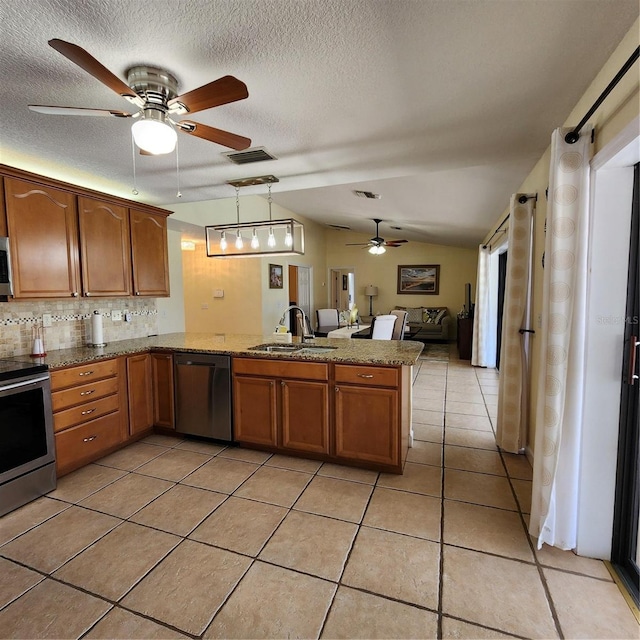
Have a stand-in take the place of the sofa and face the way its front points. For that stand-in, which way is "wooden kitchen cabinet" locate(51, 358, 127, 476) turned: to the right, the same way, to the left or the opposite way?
to the left

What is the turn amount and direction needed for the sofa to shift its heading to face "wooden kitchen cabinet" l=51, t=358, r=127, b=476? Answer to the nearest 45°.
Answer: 0° — it already faces it

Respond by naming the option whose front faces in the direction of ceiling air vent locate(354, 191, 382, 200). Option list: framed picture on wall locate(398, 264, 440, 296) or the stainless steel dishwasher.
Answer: the framed picture on wall

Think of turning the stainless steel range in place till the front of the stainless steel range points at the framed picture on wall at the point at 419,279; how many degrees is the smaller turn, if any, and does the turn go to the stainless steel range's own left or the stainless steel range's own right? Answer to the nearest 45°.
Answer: approximately 45° to the stainless steel range's own left

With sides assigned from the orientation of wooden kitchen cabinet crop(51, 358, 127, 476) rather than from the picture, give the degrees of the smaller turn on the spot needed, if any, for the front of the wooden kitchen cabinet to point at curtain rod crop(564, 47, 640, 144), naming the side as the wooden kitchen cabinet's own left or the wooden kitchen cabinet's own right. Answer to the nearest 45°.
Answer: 0° — it already faces it

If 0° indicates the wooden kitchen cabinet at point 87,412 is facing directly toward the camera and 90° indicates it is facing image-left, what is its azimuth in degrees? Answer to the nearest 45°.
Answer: approximately 315°

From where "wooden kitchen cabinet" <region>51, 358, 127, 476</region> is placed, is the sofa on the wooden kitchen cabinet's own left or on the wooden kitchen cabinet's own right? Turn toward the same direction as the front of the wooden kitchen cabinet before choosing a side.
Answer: on the wooden kitchen cabinet's own left

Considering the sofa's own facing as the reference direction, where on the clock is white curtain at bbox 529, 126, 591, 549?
The white curtain is roughly at 12 o'clock from the sofa.

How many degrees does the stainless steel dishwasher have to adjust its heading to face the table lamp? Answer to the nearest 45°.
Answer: approximately 180°
